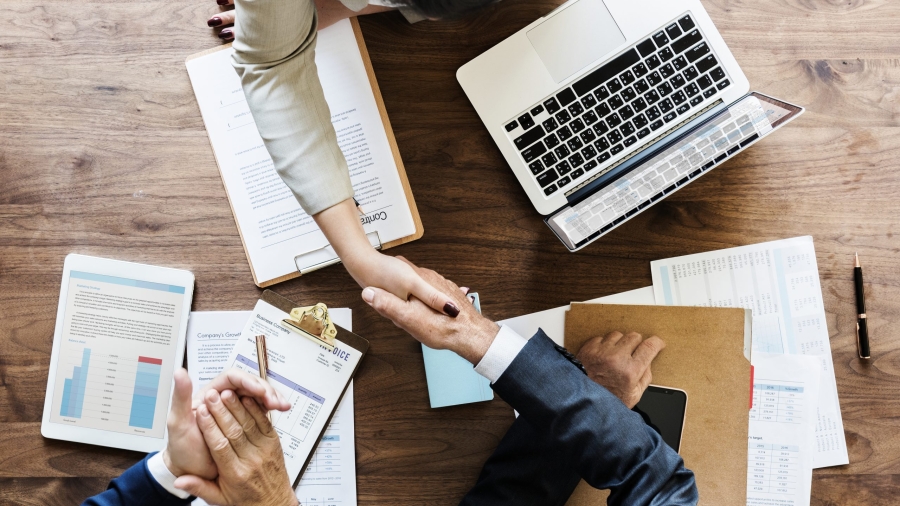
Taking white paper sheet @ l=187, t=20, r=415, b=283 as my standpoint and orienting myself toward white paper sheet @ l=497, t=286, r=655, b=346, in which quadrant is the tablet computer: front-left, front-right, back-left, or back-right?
back-right

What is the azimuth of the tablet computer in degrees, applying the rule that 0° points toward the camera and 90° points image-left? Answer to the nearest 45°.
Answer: approximately 0°

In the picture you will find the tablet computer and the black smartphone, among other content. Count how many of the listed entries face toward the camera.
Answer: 2

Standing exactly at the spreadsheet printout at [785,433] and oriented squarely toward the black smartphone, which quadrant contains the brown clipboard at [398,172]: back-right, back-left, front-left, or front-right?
front-right

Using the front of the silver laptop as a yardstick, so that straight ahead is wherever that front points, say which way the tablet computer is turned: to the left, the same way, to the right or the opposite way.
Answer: the opposite way

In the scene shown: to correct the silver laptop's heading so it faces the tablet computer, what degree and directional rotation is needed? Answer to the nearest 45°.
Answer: approximately 45° to its left

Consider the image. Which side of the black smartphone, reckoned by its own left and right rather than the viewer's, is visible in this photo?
front
